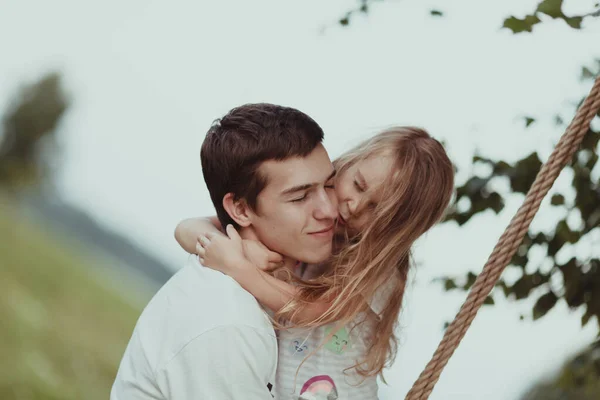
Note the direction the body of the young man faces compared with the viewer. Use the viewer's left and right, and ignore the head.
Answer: facing to the right of the viewer

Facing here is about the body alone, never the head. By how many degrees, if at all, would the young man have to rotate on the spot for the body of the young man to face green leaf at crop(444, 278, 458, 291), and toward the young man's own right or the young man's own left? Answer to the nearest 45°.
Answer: approximately 45° to the young man's own left

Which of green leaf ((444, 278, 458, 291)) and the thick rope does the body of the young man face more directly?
the thick rope
